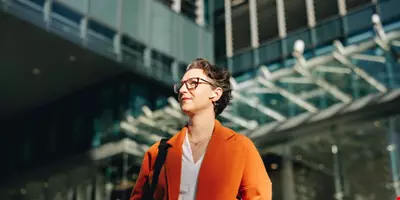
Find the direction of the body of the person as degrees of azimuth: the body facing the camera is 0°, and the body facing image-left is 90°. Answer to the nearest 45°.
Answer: approximately 45°

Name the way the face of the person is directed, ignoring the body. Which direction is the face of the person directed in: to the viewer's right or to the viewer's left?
to the viewer's left
